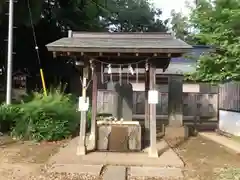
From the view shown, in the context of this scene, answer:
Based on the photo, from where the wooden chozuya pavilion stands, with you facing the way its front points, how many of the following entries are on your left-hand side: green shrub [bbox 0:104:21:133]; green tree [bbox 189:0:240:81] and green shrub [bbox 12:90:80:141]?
1

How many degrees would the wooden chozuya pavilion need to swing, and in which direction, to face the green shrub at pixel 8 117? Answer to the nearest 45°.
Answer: approximately 135° to its right

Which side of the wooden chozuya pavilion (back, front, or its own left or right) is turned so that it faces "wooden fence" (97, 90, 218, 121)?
back

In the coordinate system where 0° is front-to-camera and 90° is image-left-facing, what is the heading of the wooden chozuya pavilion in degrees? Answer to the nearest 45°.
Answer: approximately 0°

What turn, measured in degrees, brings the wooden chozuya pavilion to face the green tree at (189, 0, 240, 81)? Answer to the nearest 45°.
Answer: approximately 90° to its left

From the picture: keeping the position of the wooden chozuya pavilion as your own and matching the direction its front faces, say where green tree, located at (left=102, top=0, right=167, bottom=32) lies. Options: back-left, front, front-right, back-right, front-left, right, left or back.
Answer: back
